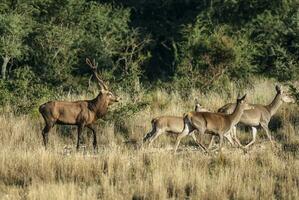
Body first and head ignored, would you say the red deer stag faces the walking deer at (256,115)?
yes

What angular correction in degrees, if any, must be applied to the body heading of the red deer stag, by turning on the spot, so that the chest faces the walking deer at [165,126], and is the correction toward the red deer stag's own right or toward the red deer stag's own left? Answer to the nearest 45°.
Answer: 0° — it already faces it

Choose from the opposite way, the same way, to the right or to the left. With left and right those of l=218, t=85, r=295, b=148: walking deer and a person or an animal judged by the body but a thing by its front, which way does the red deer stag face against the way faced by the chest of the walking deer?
the same way

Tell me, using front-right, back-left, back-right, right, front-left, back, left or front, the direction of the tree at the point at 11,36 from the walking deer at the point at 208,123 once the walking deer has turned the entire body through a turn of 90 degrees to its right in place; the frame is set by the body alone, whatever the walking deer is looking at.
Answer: back-right

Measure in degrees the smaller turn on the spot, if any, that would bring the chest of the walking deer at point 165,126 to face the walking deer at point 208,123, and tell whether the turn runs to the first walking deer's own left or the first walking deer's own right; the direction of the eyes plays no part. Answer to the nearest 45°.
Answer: approximately 45° to the first walking deer's own right

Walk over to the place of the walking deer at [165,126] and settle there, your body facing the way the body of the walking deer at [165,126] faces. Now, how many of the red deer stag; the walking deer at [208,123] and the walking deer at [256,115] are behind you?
1

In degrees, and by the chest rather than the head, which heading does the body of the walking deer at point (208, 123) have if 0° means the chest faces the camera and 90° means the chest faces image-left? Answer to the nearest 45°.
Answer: approximately 270°

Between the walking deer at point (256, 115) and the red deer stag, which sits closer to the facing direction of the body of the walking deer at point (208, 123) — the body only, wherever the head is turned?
the walking deer

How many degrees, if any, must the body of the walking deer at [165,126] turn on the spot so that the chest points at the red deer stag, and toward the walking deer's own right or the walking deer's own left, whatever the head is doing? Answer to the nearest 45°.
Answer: approximately 180°

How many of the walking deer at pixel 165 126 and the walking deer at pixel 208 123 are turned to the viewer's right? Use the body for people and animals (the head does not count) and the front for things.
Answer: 2

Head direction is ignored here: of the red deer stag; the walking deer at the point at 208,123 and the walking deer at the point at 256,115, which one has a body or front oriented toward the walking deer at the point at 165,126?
the red deer stag

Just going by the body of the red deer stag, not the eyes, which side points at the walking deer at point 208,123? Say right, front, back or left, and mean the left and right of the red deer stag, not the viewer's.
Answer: front

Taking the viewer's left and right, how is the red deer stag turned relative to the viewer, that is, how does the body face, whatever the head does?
facing to the right of the viewer

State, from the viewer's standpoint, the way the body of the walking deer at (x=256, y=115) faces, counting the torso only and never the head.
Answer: to the viewer's right

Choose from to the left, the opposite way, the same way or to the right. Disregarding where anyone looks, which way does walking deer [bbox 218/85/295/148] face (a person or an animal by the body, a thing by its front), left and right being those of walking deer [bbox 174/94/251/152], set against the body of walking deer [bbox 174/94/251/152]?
the same way

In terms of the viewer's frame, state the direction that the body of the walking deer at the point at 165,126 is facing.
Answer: to the viewer's right

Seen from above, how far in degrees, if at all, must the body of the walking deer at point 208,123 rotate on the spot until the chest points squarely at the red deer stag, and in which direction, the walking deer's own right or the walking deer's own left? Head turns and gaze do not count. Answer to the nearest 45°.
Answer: approximately 180°

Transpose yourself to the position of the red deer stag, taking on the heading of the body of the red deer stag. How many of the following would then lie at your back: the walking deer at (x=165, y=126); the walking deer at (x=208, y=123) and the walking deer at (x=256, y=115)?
0
